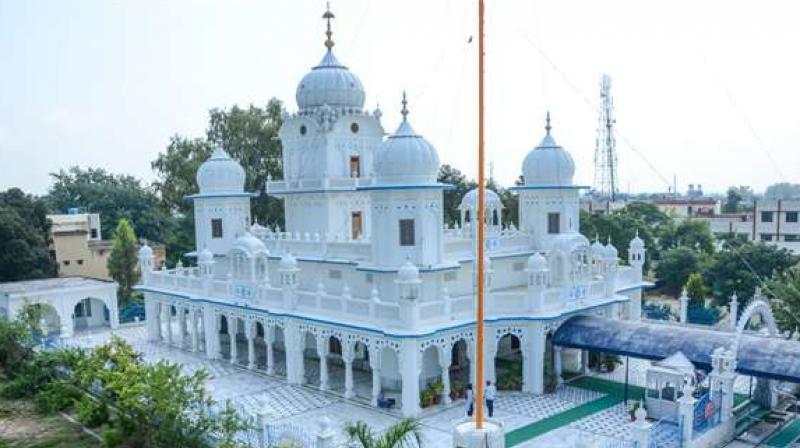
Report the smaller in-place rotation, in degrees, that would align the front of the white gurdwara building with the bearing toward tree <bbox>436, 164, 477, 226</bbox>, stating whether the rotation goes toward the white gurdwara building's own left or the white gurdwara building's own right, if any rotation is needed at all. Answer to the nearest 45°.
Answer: approximately 135° to the white gurdwara building's own left

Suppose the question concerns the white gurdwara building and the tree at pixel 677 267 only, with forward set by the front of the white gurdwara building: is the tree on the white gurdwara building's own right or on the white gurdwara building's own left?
on the white gurdwara building's own left

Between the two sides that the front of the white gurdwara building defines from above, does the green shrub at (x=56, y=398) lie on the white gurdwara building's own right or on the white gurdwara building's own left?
on the white gurdwara building's own right

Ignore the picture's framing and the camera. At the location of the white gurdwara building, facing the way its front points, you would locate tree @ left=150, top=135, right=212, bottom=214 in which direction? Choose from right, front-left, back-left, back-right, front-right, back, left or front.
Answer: back

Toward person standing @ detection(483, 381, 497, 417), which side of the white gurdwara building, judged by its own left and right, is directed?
front

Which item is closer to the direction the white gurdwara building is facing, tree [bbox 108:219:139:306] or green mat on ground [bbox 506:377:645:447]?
the green mat on ground

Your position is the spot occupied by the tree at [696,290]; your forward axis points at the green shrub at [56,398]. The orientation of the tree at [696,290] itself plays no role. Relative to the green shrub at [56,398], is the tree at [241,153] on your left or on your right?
right

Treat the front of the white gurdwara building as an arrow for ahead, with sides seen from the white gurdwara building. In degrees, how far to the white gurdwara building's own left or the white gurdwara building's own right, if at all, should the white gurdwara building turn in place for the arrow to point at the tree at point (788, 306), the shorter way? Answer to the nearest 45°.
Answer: approximately 45° to the white gurdwara building's own left

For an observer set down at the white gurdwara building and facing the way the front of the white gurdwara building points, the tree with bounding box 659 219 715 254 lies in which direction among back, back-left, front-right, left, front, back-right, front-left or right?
left

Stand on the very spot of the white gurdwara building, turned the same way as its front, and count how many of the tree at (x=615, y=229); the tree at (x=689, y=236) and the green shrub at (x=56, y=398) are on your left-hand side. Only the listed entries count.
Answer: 2

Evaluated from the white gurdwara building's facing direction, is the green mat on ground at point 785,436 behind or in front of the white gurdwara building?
in front

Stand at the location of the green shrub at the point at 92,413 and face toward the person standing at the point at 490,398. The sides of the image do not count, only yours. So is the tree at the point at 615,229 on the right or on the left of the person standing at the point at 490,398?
left

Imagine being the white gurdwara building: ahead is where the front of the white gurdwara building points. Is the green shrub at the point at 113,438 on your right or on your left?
on your right
